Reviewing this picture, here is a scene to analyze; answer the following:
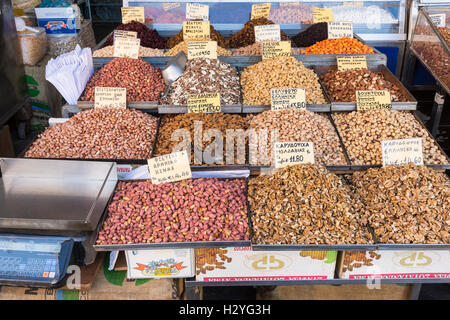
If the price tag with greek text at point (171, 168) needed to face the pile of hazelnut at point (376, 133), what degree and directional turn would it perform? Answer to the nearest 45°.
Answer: approximately 90° to its left

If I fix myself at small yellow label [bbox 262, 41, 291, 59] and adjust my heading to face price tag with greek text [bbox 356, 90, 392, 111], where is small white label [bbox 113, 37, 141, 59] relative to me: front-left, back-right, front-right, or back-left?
back-right

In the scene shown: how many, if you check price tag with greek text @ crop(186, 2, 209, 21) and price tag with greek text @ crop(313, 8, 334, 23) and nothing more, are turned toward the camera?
2

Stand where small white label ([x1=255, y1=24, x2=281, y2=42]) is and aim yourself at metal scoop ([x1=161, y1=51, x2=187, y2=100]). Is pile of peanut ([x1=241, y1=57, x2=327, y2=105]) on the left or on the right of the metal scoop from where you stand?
left

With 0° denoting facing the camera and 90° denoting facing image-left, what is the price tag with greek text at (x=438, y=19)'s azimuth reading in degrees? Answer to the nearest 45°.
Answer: approximately 0°

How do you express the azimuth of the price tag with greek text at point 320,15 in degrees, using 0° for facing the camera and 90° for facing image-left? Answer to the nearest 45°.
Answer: approximately 0°

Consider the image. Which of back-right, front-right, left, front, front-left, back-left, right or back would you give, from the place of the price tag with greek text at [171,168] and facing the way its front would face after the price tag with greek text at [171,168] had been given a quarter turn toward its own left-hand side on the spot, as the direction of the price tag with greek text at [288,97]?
front-left
